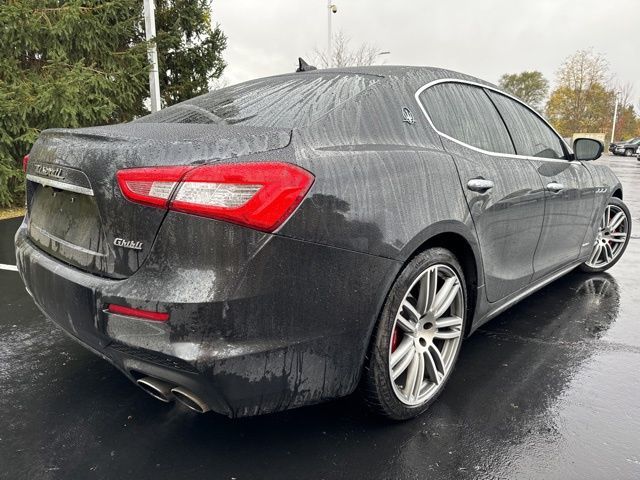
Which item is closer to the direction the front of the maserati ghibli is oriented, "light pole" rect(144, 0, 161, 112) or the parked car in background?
the parked car in background

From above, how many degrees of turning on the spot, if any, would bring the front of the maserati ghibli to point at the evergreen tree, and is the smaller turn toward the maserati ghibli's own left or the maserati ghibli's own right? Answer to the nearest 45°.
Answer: approximately 90° to the maserati ghibli's own left

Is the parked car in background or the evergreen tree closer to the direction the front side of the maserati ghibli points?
the parked car in background

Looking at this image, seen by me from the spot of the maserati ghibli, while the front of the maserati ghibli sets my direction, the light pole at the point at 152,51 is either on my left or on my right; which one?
on my left

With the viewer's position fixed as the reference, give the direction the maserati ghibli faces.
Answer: facing away from the viewer and to the right of the viewer

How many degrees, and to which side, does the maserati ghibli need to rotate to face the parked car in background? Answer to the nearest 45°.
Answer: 0° — it already faces it
